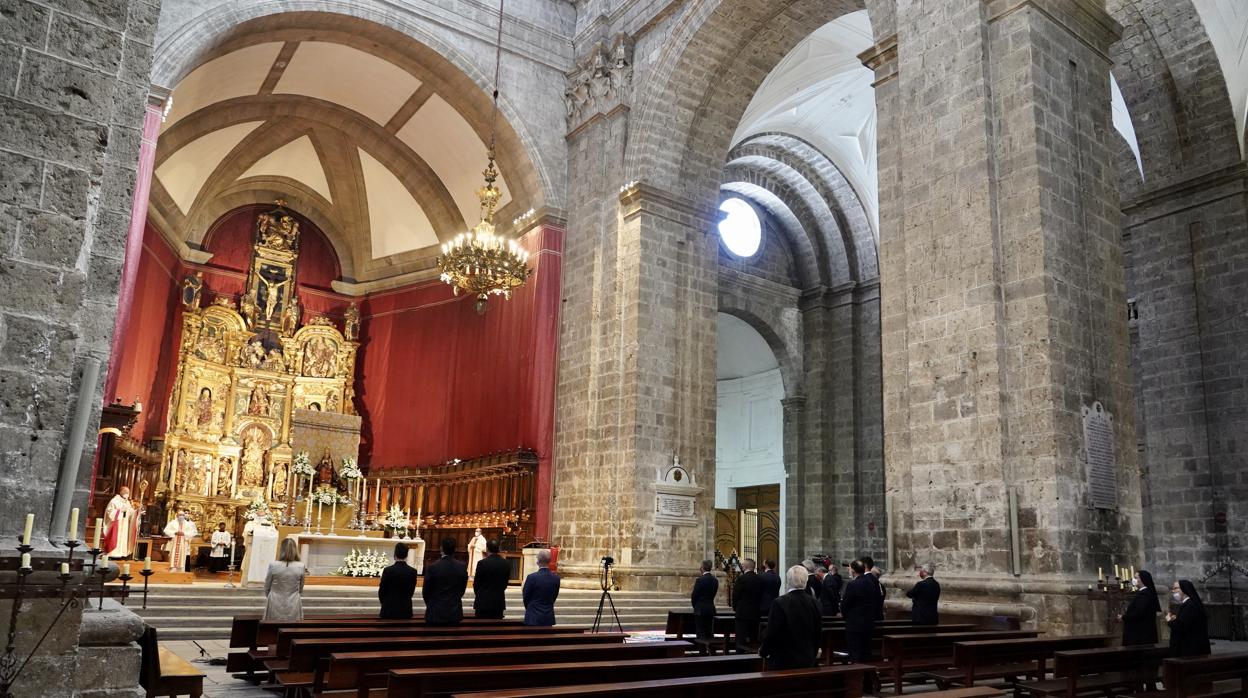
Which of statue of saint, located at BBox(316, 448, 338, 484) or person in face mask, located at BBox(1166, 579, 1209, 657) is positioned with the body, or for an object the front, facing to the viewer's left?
the person in face mask

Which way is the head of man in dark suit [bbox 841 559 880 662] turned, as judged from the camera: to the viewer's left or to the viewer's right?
to the viewer's left

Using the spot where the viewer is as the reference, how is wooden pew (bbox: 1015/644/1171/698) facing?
facing away from the viewer and to the left of the viewer

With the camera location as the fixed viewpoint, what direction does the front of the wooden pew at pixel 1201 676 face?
facing away from the viewer and to the left of the viewer

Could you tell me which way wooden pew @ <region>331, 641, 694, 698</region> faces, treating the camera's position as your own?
facing away from the viewer and to the left of the viewer

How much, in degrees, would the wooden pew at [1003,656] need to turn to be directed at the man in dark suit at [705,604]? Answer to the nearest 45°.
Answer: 0° — it already faces them

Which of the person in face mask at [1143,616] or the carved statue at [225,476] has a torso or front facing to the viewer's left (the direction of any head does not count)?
the person in face mask

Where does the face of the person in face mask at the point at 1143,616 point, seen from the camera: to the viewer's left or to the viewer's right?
to the viewer's left

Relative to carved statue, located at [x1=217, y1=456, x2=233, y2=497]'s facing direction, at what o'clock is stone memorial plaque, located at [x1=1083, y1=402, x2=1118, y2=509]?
The stone memorial plaque is roughly at 11 o'clock from the carved statue.

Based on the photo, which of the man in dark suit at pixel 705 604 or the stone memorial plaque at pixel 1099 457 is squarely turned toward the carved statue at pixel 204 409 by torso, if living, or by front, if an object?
the man in dark suit

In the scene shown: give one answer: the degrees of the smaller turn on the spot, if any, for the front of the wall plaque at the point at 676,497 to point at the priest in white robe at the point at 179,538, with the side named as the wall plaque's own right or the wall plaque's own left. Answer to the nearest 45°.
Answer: approximately 135° to the wall plaque's own right

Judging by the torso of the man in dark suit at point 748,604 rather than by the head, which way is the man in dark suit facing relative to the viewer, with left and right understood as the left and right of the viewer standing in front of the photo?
facing away from the viewer and to the left of the viewer

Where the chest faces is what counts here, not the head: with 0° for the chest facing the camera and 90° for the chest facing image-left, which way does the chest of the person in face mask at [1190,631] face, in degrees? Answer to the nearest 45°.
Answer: approximately 90°
